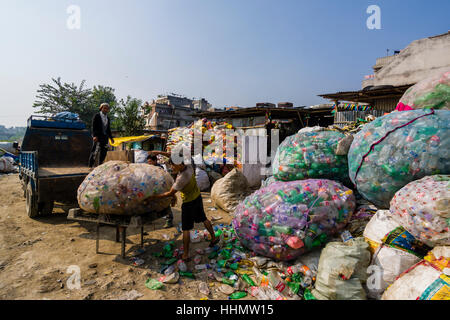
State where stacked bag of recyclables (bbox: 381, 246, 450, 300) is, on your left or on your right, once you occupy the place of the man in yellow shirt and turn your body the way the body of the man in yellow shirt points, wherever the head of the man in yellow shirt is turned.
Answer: on your left

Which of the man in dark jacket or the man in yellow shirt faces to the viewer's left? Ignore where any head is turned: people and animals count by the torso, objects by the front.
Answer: the man in yellow shirt

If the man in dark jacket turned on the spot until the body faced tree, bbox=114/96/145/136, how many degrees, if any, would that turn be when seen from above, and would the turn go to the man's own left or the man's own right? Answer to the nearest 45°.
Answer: approximately 135° to the man's own left

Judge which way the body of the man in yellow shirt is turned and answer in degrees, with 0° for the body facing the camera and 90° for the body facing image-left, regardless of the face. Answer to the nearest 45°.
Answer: approximately 90°

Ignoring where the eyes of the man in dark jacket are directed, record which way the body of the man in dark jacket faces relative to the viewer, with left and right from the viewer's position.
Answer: facing the viewer and to the right of the viewer

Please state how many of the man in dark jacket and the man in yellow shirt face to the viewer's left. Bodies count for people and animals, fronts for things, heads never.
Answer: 1

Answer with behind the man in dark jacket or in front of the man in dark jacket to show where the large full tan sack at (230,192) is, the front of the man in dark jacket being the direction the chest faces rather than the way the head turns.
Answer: in front
